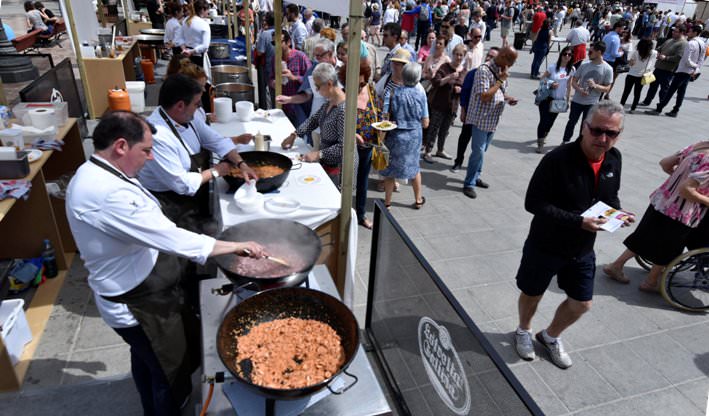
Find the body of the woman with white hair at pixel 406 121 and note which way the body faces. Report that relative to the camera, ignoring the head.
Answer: away from the camera

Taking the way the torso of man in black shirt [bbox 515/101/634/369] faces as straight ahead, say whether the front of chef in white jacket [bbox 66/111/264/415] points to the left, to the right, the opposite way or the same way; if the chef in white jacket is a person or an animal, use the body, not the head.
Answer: to the left

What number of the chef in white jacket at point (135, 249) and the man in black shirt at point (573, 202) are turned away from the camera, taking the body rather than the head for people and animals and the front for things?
0

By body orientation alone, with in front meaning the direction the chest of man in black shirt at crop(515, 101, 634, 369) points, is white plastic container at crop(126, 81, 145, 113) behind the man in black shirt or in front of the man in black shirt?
behind

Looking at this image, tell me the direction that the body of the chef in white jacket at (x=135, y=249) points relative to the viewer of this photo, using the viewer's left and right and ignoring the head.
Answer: facing to the right of the viewer

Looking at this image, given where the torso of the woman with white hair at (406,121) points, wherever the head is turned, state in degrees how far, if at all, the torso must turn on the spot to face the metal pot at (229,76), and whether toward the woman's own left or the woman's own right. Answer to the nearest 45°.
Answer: approximately 45° to the woman's own left

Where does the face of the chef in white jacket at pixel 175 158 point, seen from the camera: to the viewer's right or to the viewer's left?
to the viewer's right

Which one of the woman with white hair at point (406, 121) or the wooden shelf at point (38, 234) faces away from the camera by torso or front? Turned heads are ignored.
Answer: the woman with white hair

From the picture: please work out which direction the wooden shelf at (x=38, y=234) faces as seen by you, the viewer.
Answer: facing the viewer and to the right of the viewer

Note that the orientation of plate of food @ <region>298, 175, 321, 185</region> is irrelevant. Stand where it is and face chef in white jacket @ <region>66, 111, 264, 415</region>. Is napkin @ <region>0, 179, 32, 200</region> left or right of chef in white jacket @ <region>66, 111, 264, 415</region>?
right

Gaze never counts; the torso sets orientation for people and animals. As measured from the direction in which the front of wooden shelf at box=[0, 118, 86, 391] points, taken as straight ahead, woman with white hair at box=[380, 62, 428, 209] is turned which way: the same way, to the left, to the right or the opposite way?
to the left

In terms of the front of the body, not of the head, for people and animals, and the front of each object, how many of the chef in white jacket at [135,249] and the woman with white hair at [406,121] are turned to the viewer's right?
1

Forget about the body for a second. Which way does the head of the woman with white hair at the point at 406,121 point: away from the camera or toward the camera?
away from the camera

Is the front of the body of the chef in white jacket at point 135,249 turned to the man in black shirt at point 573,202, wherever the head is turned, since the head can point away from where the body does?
yes
